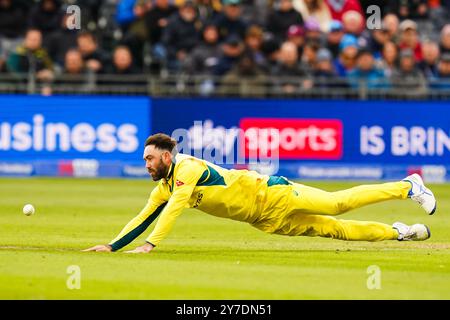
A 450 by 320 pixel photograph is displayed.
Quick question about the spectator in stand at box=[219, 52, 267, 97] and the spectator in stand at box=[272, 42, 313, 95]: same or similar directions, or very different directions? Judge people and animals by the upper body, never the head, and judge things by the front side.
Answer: same or similar directions

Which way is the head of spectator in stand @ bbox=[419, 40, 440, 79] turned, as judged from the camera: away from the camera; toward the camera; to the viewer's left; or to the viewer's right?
toward the camera

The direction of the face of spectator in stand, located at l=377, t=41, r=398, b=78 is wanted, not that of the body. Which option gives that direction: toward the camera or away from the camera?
toward the camera

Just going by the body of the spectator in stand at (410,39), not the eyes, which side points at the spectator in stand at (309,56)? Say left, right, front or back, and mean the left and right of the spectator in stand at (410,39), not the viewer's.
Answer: right

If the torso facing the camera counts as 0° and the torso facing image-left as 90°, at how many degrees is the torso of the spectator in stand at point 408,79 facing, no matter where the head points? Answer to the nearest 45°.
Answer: approximately 0°

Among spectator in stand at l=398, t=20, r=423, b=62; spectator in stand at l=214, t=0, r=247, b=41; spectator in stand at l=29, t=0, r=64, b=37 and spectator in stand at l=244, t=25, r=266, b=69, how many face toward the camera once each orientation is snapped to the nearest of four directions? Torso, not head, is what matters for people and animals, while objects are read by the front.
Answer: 4

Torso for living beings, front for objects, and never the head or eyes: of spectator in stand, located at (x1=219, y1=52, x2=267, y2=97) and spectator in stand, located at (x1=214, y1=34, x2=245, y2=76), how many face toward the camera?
2

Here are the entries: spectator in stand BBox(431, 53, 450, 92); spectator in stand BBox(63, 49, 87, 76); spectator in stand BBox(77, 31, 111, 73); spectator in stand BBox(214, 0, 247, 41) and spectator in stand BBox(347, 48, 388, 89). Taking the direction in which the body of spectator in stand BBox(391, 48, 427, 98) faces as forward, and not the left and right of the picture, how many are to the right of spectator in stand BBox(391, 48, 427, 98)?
4

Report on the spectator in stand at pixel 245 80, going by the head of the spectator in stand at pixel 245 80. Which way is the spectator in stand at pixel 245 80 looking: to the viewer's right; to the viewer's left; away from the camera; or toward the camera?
toward the camera

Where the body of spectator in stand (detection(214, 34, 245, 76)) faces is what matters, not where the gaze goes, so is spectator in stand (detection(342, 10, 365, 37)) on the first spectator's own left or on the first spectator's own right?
on the first spectator's own left

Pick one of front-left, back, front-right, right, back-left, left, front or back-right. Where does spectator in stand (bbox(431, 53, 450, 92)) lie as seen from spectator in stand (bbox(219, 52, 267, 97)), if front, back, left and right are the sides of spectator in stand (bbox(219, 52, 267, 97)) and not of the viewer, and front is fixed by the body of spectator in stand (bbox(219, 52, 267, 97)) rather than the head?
left

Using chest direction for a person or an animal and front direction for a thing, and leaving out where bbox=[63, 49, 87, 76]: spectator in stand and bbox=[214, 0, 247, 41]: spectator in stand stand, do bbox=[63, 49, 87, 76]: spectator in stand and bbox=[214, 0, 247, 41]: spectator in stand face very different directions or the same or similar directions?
same or similar directions

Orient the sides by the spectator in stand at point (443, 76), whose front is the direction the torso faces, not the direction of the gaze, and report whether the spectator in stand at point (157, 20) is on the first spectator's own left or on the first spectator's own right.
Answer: on the first spectator's own right

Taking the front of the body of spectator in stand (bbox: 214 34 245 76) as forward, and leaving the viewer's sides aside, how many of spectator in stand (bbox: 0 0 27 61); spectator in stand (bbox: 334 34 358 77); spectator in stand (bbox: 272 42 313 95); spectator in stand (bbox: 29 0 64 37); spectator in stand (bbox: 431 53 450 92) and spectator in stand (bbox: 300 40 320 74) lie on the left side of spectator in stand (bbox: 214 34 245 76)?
4

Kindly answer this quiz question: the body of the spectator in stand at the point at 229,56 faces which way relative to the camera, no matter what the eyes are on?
toward the camera

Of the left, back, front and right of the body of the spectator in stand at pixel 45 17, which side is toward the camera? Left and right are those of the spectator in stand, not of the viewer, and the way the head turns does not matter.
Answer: front
